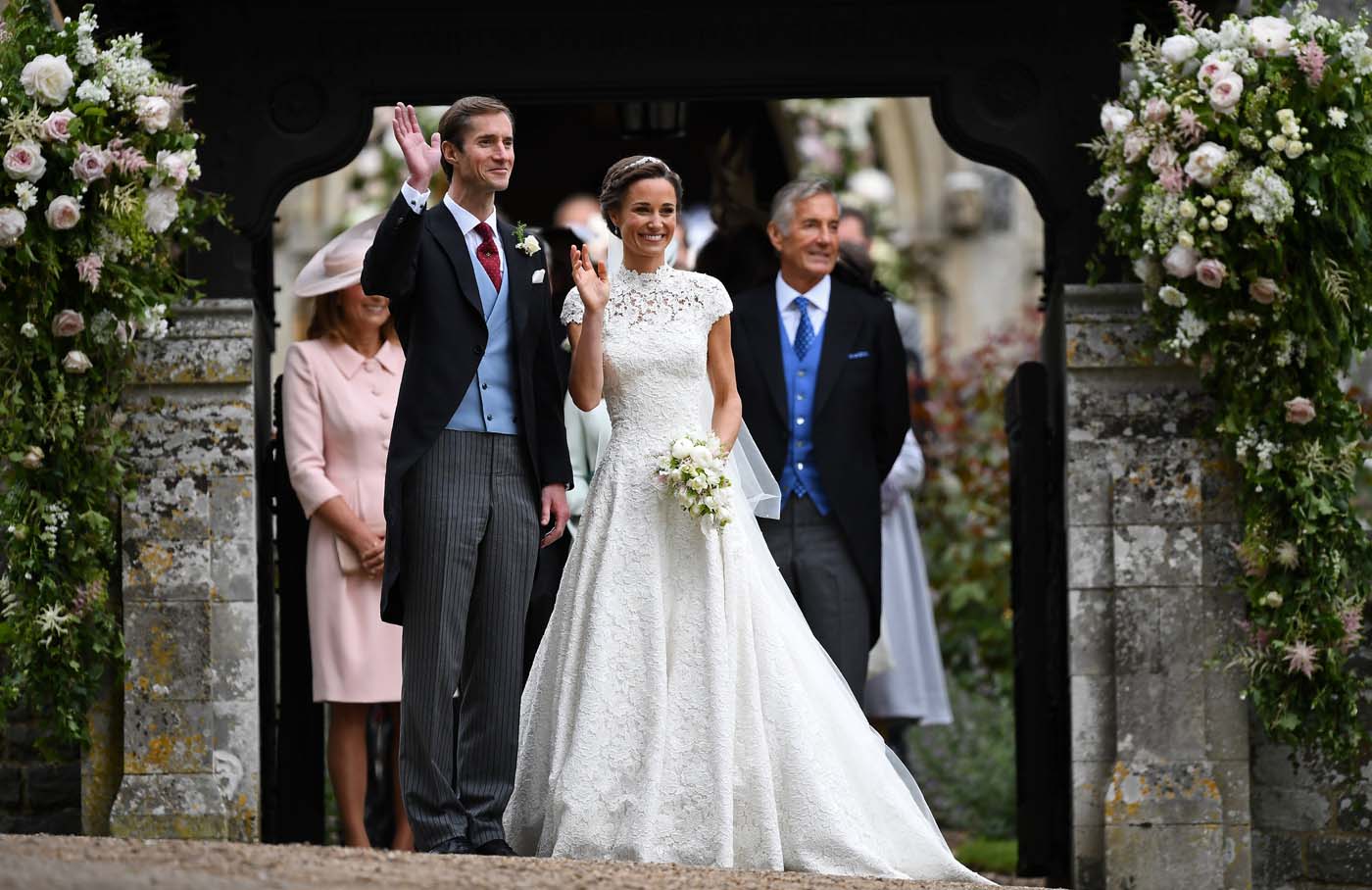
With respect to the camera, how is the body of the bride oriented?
toward the camera

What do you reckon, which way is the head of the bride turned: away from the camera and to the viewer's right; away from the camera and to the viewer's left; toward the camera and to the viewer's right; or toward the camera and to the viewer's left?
toward the camera and to the viewer's right

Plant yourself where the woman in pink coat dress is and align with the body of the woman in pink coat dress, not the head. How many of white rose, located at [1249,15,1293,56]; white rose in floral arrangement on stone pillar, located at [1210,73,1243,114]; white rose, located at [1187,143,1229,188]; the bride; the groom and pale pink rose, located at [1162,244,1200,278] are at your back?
0

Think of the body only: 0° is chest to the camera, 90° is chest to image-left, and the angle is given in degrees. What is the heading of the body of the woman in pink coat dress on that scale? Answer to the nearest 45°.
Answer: approximately 315°

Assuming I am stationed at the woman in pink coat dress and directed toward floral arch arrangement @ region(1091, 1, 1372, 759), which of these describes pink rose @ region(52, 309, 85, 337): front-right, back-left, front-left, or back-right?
back-right

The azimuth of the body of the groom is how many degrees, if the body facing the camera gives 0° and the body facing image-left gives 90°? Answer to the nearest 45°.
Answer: approximately 315°

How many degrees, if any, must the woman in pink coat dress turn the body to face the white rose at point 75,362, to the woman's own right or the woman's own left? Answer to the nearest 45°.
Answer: approximately 90° to the woman's own right

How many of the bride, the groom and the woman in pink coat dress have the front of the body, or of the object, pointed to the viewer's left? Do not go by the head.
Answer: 0

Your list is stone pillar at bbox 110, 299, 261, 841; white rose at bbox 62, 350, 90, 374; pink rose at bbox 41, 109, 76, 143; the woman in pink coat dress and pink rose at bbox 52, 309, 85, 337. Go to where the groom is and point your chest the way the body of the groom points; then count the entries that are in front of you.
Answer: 0

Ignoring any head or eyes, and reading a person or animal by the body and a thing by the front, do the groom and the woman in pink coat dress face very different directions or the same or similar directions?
same or similar directions
